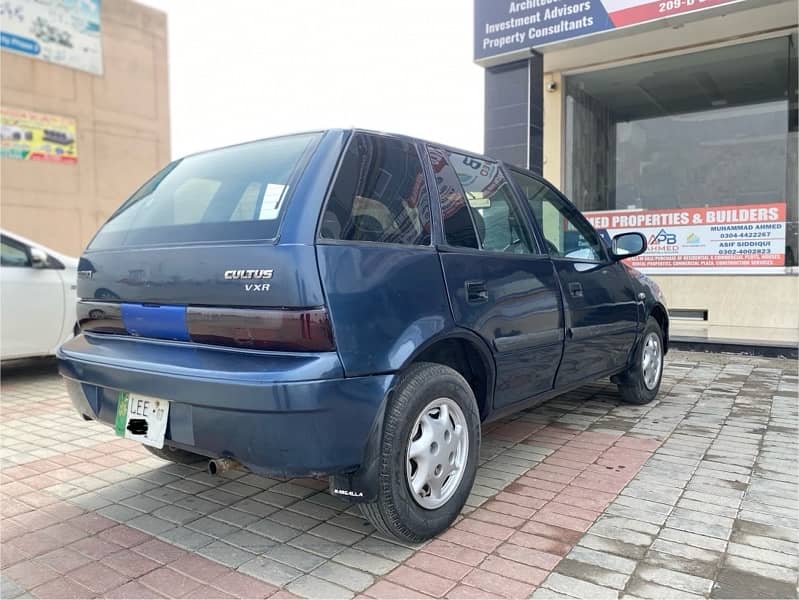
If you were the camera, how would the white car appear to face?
facing to the right of the viewer

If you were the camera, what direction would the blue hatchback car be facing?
facing away from the viewer and to the right of the viewer

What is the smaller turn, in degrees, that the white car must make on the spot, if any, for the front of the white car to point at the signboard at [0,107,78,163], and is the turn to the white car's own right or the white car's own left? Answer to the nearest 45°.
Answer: approximately 90° to the white car's own left

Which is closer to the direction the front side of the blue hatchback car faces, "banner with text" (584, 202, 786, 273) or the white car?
the banner with text

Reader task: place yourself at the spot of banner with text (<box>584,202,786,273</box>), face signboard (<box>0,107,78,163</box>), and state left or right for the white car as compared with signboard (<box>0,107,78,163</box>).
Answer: left

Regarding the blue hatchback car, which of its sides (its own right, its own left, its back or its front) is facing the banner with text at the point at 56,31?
left

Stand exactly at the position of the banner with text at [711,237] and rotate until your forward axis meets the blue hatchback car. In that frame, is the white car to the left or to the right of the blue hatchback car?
right
